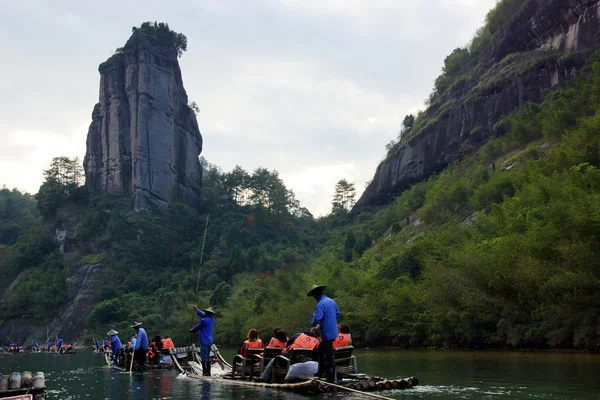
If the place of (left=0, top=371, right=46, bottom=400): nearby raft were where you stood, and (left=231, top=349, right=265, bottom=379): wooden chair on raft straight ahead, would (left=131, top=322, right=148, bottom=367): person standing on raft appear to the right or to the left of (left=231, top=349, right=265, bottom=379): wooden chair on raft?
left

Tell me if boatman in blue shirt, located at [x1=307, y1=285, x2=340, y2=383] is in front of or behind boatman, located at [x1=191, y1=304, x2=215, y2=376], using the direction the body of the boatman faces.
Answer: behind

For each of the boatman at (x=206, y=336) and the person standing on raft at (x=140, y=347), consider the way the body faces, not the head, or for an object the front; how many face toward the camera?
0

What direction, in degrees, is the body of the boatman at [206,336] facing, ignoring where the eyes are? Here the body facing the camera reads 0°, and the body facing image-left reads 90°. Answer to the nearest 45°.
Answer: approximately 135°
